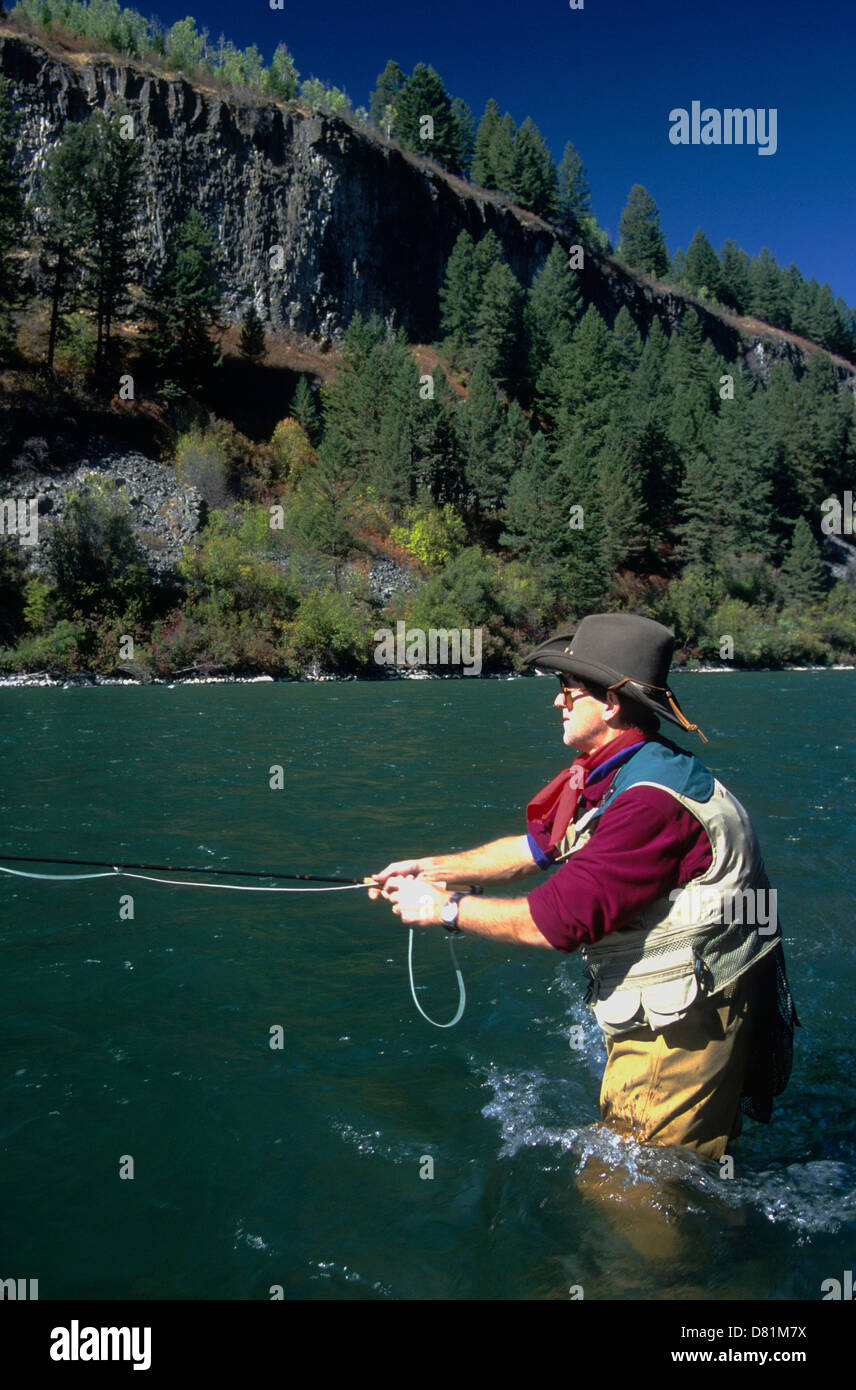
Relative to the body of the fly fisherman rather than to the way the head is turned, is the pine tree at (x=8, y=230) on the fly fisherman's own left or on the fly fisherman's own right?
on the fly fisherman's own right

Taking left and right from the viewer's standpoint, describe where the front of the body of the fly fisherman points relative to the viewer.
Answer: facing to the left of the viewer

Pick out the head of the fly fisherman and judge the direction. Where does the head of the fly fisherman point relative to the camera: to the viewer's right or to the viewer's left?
to the viewer's left
